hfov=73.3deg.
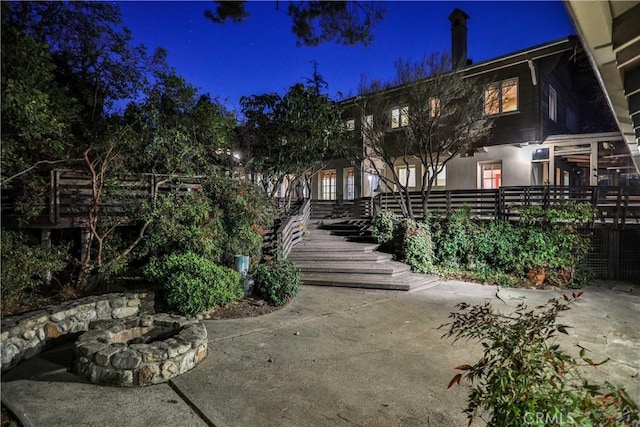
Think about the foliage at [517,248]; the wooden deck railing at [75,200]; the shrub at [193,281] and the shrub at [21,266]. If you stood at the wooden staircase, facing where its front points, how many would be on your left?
1

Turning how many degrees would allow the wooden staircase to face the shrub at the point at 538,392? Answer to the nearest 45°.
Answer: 0° — it already faces it

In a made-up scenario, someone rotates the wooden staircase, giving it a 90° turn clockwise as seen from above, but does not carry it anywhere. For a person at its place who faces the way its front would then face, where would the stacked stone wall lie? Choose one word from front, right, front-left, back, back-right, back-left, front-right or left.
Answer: front-left

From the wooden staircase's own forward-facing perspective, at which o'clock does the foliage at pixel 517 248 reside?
The foliage is roughly at 9 o'clock from the wooden staircase.

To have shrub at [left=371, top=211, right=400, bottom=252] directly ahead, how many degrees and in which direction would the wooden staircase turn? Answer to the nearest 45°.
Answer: approximately 135° to its left

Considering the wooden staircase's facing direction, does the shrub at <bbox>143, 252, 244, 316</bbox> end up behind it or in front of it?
in front

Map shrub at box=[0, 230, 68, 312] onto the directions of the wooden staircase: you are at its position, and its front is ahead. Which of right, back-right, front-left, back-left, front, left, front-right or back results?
front-right

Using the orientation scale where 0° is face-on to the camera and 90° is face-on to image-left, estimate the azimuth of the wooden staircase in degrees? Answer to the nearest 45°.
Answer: approximately 0°

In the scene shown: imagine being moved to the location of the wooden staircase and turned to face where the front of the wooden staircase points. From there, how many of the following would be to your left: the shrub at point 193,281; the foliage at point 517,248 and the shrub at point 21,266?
1

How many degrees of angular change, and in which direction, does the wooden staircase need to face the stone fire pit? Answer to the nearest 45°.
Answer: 0° — it already faces it
